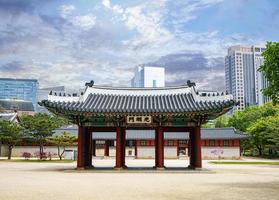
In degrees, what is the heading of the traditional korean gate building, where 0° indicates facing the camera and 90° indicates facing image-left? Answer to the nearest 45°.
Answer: approximately 0°

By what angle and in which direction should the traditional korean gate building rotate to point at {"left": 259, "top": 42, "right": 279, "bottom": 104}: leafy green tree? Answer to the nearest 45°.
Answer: approximately 45° to its left
